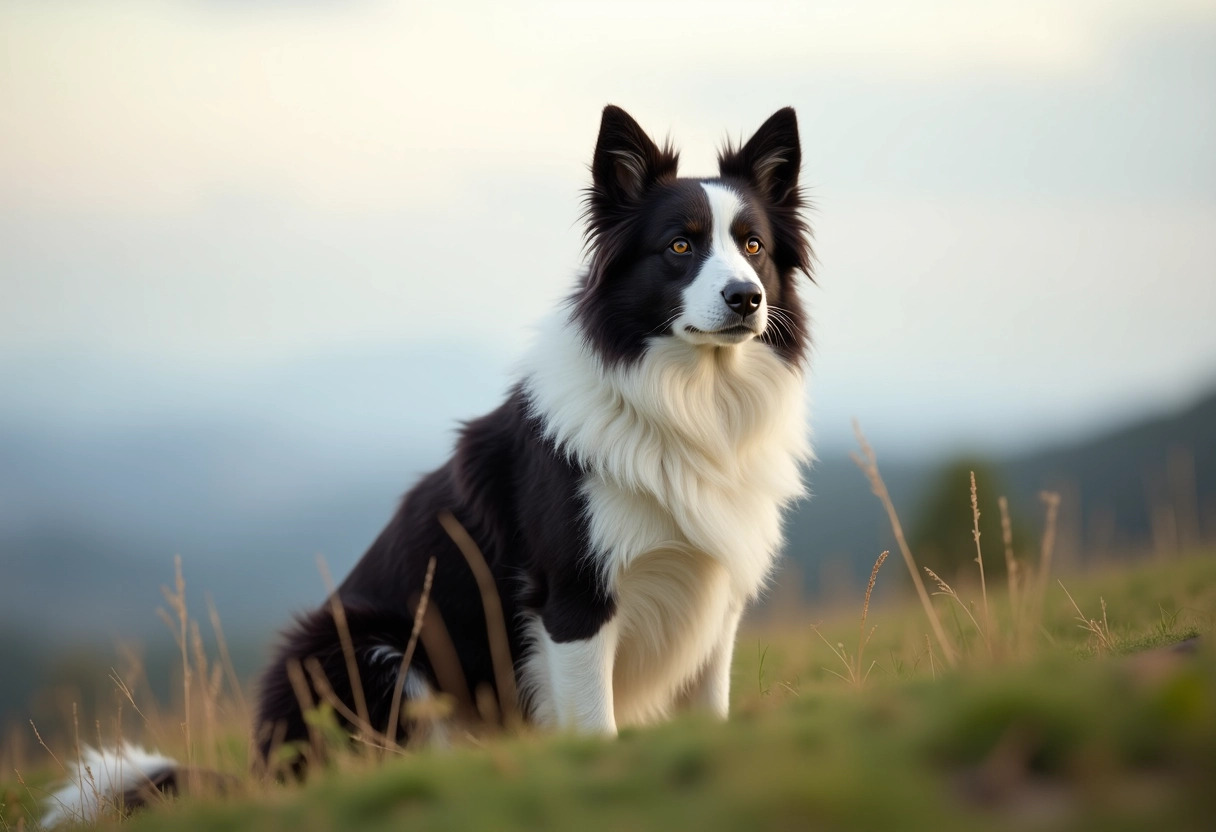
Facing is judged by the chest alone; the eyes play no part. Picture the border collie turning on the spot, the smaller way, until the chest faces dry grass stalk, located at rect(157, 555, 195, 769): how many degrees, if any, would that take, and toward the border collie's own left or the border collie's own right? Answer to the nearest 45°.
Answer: approximately 135° to the border collie's own right

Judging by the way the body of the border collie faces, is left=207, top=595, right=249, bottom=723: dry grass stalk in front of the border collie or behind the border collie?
behind

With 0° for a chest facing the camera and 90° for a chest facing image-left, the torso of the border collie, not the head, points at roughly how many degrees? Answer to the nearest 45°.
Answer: approximately 315°

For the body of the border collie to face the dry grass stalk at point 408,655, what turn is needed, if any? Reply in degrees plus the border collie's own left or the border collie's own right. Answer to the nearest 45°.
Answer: approximately 90° to the border collie's own right
